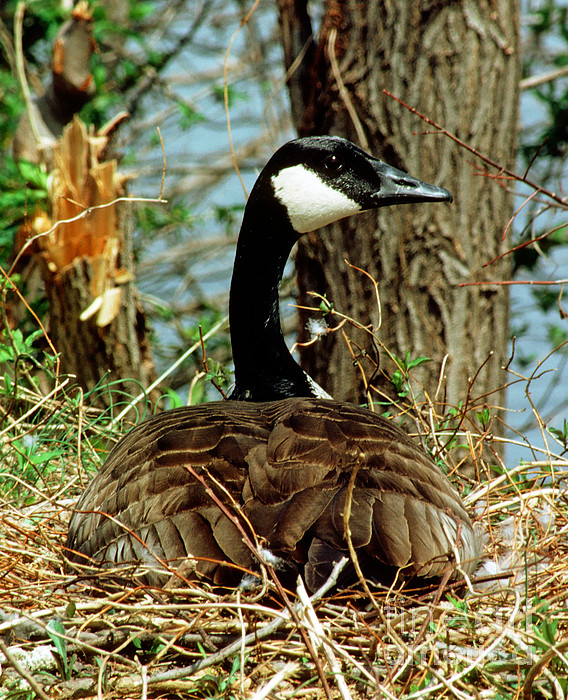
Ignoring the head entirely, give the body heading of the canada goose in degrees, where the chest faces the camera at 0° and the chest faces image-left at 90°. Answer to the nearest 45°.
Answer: approximately 180°

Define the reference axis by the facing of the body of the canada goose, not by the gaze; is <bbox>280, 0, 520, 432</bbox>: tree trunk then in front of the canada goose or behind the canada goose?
in front

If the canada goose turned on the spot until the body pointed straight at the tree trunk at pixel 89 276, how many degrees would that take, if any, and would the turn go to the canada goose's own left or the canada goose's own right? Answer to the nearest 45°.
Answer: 0° — it already faces it
